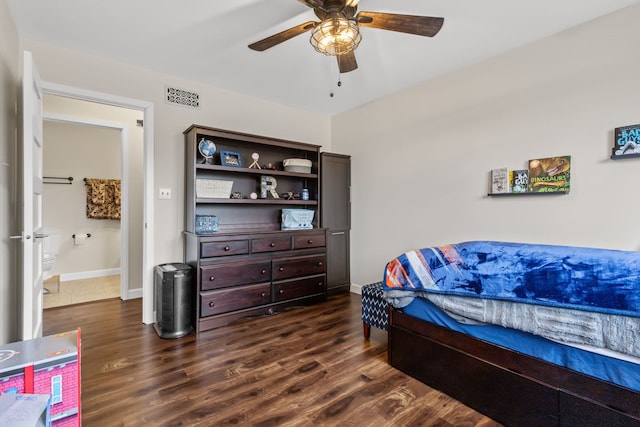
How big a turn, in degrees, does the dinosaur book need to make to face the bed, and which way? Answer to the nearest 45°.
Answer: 0° — it already faces it

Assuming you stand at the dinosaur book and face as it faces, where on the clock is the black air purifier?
The black air purifier is roughly at 2 o'clock from the dinosaur book.

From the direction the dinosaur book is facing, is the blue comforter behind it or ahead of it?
ahead

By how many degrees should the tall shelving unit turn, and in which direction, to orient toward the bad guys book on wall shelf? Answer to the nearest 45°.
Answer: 0° — it already faces it

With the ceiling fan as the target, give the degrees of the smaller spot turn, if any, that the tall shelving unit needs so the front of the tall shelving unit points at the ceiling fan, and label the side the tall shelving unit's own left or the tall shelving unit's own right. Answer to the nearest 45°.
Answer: approximately 45° to the tall shelving unit's own right

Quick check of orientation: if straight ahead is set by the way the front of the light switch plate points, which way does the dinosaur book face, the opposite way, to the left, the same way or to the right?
to the right

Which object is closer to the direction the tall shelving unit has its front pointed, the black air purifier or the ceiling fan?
the ceiling fan

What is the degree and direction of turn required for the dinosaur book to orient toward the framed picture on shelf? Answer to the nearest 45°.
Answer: approximately 90° to its right

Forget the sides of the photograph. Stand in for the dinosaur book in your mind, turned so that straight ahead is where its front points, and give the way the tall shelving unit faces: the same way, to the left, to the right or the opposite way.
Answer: to the left

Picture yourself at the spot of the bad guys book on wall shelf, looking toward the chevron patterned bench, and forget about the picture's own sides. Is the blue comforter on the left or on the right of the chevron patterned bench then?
left

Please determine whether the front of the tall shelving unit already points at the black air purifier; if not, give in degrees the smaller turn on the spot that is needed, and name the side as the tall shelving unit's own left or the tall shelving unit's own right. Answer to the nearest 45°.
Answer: approximately 90° to the tall shelving unit's own right
